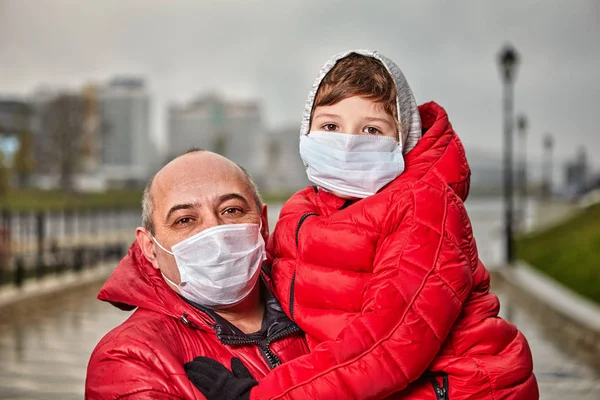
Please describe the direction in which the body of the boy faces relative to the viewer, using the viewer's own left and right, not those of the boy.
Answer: facing the viewer and to the left of the viewer

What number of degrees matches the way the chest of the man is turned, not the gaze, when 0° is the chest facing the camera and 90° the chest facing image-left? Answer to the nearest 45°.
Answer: approximately 315°
